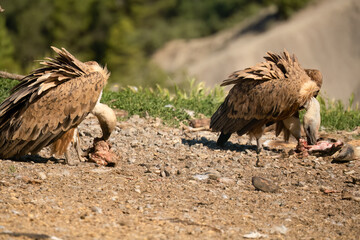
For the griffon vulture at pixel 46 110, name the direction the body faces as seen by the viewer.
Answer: to the viewer's right

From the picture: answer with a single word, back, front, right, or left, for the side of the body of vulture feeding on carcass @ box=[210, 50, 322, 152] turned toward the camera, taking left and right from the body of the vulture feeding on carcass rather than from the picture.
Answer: right

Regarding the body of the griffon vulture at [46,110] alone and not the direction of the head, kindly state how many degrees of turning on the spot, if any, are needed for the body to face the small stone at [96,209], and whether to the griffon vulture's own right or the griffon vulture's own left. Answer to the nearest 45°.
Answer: approximately 90° to the griffon vulture's own right

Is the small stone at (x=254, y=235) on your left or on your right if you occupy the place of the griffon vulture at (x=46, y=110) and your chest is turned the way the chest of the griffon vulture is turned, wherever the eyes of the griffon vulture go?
on your right

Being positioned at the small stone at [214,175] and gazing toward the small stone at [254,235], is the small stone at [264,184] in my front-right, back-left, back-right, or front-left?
front-left

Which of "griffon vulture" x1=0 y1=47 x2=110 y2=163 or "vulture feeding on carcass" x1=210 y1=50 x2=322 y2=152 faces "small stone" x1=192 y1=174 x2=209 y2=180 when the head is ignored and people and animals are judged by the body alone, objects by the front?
the griffon vulture

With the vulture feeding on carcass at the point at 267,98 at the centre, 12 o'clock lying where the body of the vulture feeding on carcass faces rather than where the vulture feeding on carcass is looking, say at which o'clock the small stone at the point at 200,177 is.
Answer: The small stone is roughly at 4 o'clock from the vulture feeding on carcass.

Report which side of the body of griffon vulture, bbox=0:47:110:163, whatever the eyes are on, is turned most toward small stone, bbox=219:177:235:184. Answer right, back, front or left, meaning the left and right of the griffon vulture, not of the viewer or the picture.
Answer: front

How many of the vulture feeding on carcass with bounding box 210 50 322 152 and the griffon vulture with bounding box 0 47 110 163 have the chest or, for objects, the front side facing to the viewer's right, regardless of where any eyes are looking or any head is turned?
2

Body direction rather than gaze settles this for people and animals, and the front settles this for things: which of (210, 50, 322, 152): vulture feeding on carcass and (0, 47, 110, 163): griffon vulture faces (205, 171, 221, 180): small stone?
the griffon vulture

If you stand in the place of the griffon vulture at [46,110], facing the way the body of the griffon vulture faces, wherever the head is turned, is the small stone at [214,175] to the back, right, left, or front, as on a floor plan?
front

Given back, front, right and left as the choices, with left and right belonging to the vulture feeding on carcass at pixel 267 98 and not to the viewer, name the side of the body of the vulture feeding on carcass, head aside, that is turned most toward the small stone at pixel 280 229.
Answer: right

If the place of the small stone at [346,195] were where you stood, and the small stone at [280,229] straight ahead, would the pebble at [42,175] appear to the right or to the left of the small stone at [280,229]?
right

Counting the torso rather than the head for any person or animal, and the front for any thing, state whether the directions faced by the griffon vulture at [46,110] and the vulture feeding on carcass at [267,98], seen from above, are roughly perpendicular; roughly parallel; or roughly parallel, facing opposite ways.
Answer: roughly parallel

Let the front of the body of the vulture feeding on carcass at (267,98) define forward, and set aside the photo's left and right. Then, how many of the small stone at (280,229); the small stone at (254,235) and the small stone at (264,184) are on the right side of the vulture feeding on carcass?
3
